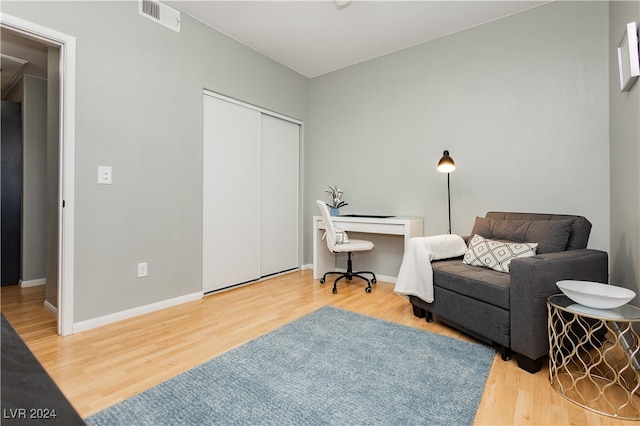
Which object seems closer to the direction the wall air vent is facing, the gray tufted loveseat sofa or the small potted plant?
the gray tufted loveseat sofa

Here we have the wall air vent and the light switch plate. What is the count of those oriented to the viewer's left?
0

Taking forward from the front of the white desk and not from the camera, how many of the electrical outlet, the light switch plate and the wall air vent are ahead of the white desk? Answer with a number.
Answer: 3

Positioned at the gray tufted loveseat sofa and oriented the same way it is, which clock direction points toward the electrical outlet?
The electrical outlet is roughly at 1 o'clock from the gray tufted loveseat sofa.

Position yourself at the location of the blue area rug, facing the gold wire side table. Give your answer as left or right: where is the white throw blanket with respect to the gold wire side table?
left

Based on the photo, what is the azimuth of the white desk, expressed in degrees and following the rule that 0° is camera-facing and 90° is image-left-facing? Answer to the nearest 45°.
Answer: approximately 45°

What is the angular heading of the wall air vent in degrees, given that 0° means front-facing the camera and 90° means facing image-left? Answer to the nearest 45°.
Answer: approximately 315°

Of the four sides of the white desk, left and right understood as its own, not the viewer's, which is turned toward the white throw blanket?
left

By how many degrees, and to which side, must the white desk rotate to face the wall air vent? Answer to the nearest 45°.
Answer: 0° — it already faces it
